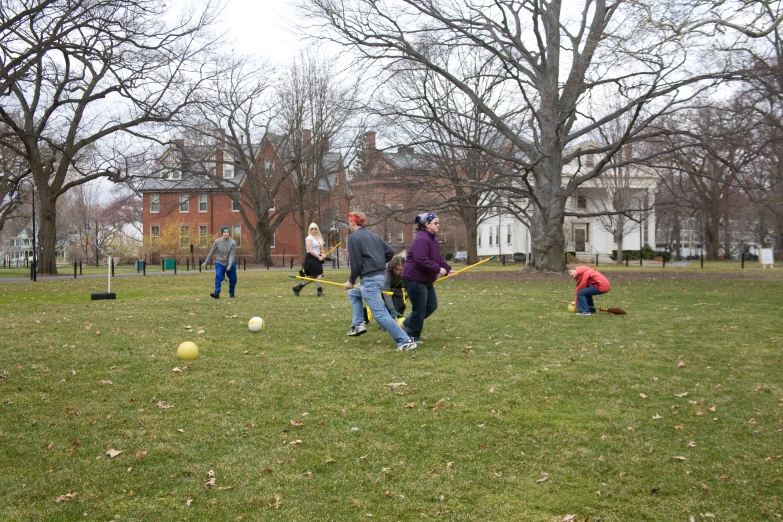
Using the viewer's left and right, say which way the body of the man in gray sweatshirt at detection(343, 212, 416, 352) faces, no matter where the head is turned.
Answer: facing away from the viewer and to the left of the viewer

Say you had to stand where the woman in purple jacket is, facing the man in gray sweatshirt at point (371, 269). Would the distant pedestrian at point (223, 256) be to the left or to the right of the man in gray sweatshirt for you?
right

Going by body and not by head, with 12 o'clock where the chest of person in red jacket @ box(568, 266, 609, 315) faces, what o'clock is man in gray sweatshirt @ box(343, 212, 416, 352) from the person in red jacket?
The man in gray sweatshirt is roughly at 10 o'clock from the person in red jacket.

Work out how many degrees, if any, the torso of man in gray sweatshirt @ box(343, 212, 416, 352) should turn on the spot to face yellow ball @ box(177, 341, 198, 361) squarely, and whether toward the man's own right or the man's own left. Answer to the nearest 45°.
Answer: approximately 90° to the man's own left

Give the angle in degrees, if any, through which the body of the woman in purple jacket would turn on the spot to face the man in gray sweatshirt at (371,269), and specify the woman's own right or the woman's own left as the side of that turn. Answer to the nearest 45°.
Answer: approximately 180°

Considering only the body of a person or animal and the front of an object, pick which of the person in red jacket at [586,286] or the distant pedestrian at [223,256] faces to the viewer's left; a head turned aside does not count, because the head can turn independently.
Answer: the person in red jacket

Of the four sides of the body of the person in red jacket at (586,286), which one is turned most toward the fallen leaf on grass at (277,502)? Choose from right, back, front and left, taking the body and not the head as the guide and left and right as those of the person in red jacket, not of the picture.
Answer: left

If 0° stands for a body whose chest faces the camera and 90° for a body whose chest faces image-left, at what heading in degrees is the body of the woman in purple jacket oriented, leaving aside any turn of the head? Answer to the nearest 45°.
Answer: approximately 270°

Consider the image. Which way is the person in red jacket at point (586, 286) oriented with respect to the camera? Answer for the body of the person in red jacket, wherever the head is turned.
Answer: to the viewer's left

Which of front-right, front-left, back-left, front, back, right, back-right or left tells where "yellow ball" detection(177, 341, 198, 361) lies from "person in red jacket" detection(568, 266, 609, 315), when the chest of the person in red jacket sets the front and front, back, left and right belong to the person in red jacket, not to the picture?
front-left

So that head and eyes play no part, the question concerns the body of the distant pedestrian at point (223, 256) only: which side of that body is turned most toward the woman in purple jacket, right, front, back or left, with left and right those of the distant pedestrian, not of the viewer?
front

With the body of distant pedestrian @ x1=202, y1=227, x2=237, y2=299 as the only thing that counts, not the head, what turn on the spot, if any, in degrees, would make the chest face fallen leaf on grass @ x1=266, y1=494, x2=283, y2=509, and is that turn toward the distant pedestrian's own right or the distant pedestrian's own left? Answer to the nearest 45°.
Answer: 0° — they already face it

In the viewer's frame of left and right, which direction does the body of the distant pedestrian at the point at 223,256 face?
facing the viewer

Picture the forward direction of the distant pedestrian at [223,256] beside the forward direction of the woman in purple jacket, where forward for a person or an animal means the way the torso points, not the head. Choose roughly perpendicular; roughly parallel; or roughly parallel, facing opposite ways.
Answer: roughly perpendicular

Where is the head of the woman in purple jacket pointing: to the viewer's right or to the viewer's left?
to the viewer's right

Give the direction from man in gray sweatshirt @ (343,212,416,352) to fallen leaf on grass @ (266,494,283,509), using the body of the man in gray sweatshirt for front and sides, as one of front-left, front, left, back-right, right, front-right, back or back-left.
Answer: back-left
